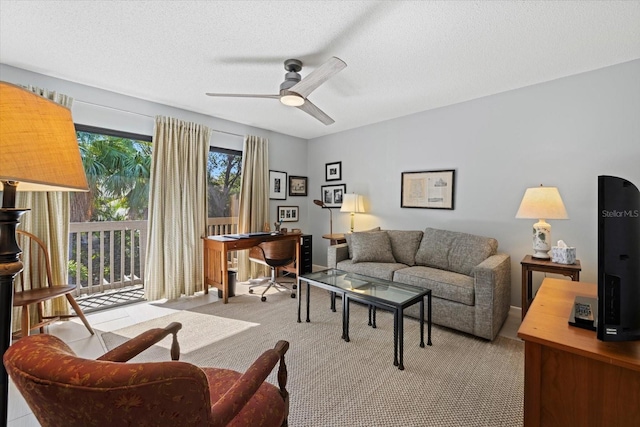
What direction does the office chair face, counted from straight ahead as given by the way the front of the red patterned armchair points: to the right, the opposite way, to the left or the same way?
to the left

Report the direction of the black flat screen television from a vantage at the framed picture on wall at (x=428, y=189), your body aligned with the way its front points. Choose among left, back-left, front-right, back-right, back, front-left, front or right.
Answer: front-left

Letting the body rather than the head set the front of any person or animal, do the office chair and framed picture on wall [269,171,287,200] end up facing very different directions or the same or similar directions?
very different directions

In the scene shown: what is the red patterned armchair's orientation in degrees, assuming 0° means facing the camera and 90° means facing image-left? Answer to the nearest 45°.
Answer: approximately 225°

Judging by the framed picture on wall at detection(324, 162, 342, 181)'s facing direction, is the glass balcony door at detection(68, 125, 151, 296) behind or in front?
in front

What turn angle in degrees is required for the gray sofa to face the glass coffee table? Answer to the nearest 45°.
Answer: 0° — it already faces it

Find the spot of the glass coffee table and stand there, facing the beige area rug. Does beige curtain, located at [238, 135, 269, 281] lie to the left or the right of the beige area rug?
right

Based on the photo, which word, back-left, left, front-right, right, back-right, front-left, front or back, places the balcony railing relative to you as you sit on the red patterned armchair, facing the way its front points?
front-left

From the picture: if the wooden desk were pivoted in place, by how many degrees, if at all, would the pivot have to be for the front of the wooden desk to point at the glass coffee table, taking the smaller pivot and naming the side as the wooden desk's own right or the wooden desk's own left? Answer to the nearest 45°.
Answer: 0° — it already faces it

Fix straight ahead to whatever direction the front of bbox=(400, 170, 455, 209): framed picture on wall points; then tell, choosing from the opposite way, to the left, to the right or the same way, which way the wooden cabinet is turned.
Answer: to the right

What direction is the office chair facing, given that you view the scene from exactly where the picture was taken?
facing away from the viewer and to the left of the viewer

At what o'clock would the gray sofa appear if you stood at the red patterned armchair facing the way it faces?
The gray sofa is roughly at 1 o'clock from the red patterned armchair.
